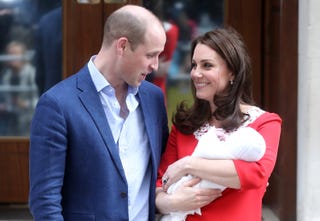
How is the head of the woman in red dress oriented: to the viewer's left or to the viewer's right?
to the viewer's left

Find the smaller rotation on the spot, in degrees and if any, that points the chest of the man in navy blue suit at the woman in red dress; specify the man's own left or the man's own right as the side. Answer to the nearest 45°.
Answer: approximately 45° to the man's own left

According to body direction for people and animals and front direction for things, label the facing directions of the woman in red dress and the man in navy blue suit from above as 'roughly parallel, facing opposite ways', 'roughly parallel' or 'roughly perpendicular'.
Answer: roughly perpendicular

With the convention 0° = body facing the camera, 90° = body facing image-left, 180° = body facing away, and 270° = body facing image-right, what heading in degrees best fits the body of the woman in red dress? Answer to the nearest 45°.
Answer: approximately 45°
